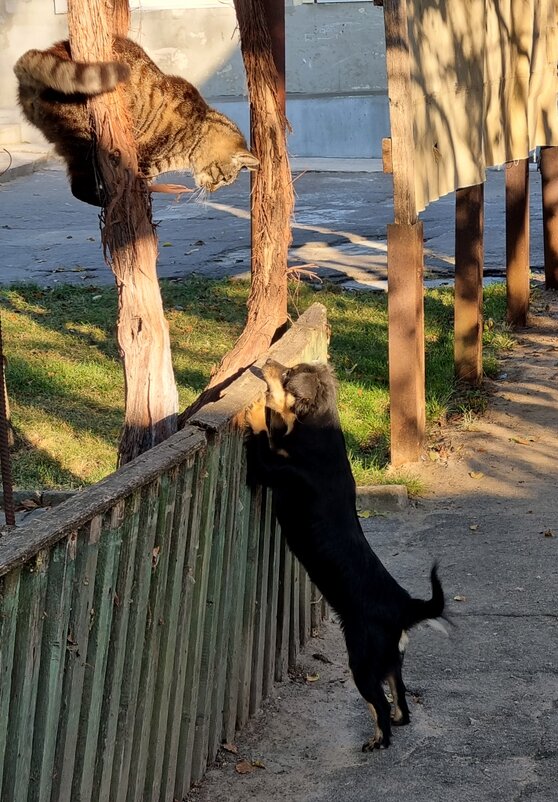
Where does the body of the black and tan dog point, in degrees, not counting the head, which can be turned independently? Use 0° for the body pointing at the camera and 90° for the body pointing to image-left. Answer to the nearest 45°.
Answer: approximately 90°

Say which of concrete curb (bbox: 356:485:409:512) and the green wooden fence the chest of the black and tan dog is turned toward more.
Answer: the green wooden fence

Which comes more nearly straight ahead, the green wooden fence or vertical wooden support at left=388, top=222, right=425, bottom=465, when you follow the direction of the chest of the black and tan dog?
the green wooden fence

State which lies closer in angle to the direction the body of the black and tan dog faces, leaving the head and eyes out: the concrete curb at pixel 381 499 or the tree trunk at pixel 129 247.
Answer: the tree trunk

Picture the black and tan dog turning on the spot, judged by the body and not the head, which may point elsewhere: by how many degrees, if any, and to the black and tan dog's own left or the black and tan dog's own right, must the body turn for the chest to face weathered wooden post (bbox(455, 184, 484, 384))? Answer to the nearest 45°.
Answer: approximately 90° to the black and tan dog's own right

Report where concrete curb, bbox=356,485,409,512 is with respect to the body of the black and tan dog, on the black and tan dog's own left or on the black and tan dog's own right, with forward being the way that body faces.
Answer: on the black and tan dog's own right
